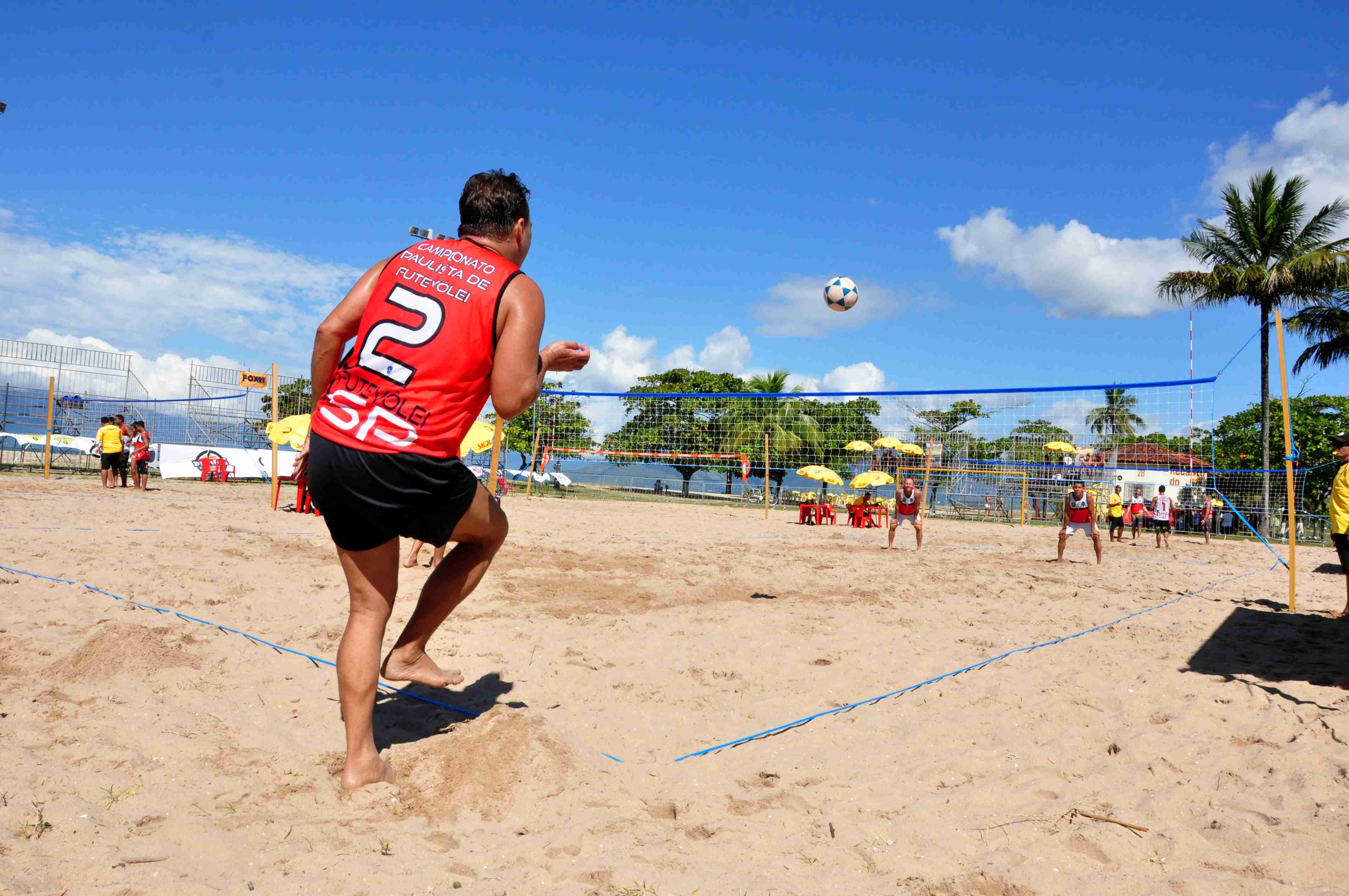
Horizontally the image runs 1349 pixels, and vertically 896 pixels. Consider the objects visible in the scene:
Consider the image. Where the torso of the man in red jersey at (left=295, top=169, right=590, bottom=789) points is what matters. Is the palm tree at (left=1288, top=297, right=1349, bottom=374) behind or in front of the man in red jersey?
in front

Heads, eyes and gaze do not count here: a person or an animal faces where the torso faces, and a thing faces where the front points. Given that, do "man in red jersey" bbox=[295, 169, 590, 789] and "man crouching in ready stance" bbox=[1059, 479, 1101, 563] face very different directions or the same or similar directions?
very different directions

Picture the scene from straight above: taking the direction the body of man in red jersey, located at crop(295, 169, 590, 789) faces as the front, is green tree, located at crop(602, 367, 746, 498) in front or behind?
in front

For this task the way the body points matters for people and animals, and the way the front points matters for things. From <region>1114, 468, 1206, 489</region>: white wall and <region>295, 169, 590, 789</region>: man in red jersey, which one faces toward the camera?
the white wall

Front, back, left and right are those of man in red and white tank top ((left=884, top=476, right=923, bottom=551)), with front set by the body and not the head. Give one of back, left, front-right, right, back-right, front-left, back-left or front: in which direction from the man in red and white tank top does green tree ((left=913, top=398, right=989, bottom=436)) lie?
back

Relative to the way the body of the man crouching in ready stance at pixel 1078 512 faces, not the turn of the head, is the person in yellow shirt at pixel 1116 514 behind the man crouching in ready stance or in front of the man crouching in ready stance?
behind

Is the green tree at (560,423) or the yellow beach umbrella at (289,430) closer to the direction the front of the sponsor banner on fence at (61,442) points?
the yellow beach umbrella

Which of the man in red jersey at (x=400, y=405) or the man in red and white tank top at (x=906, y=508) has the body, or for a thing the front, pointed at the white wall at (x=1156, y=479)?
the man in red jersey

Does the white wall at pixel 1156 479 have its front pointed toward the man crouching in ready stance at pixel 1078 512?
yes

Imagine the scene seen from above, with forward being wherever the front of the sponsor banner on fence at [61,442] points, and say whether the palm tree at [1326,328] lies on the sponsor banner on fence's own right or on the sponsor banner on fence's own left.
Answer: on the sponsor banner on fence's own left

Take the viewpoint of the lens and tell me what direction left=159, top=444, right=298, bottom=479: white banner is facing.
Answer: facing the viewer

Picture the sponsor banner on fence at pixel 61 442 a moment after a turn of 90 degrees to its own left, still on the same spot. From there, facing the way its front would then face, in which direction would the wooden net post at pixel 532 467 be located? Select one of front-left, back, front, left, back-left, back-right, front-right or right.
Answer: front-right

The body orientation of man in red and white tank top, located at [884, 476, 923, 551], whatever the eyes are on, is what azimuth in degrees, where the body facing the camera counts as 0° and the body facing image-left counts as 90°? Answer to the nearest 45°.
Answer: approximately 0°
